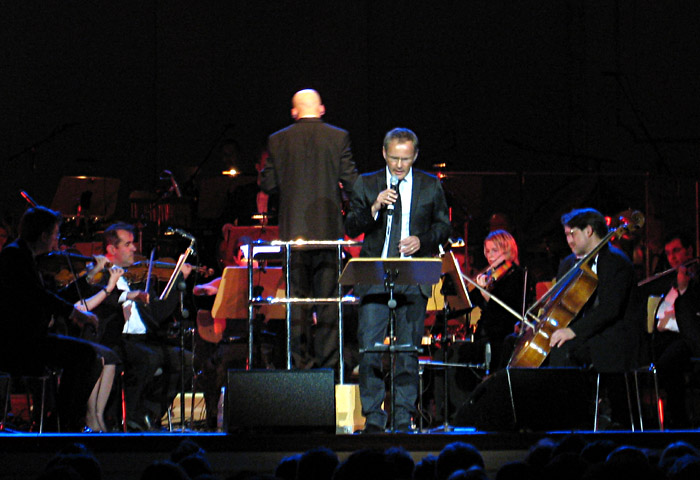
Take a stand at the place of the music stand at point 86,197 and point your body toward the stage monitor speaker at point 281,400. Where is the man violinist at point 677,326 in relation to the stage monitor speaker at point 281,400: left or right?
left

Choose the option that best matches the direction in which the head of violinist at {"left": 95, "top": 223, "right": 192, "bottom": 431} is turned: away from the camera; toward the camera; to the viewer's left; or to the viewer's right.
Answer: to the viewer's right

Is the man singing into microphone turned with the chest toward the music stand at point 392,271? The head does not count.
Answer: yes

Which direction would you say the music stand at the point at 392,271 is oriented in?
away from the camera

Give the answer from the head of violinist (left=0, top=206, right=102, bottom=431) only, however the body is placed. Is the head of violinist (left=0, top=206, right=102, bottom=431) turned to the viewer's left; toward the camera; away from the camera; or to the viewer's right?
to the viewer's right

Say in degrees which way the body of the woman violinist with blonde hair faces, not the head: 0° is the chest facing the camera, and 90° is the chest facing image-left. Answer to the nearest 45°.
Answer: approximately 45°

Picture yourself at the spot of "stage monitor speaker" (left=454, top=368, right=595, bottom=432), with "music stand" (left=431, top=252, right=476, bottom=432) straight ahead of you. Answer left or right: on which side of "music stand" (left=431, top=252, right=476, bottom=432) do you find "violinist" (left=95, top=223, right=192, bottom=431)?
left

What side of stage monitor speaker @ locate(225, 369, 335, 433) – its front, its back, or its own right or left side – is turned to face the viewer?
back

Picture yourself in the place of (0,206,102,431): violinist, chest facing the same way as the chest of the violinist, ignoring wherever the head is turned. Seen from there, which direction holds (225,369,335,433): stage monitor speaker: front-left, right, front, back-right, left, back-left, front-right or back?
front-right

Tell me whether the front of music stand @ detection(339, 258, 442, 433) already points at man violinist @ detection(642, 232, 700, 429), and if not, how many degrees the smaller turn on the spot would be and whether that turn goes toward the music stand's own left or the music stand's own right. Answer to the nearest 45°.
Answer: approximately 45° to the music stand's own right

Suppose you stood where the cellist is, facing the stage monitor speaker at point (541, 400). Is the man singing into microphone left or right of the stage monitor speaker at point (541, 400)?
right

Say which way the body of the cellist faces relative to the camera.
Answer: to the viewer's left

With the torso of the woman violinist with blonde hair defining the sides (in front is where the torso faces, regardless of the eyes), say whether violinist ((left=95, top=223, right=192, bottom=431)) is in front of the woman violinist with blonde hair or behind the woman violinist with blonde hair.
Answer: in front

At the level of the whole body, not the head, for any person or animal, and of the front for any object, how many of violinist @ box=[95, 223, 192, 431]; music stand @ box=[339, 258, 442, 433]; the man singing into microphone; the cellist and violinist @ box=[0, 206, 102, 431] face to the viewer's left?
1

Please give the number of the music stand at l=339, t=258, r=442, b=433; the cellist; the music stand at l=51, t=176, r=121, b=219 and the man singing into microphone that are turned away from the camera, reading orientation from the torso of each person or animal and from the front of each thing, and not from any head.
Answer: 2

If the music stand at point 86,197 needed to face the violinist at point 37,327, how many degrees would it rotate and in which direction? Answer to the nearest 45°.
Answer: approximately 180°

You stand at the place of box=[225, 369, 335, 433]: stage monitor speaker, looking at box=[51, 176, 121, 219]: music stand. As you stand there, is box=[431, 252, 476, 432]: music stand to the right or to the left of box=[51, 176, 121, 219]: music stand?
right
